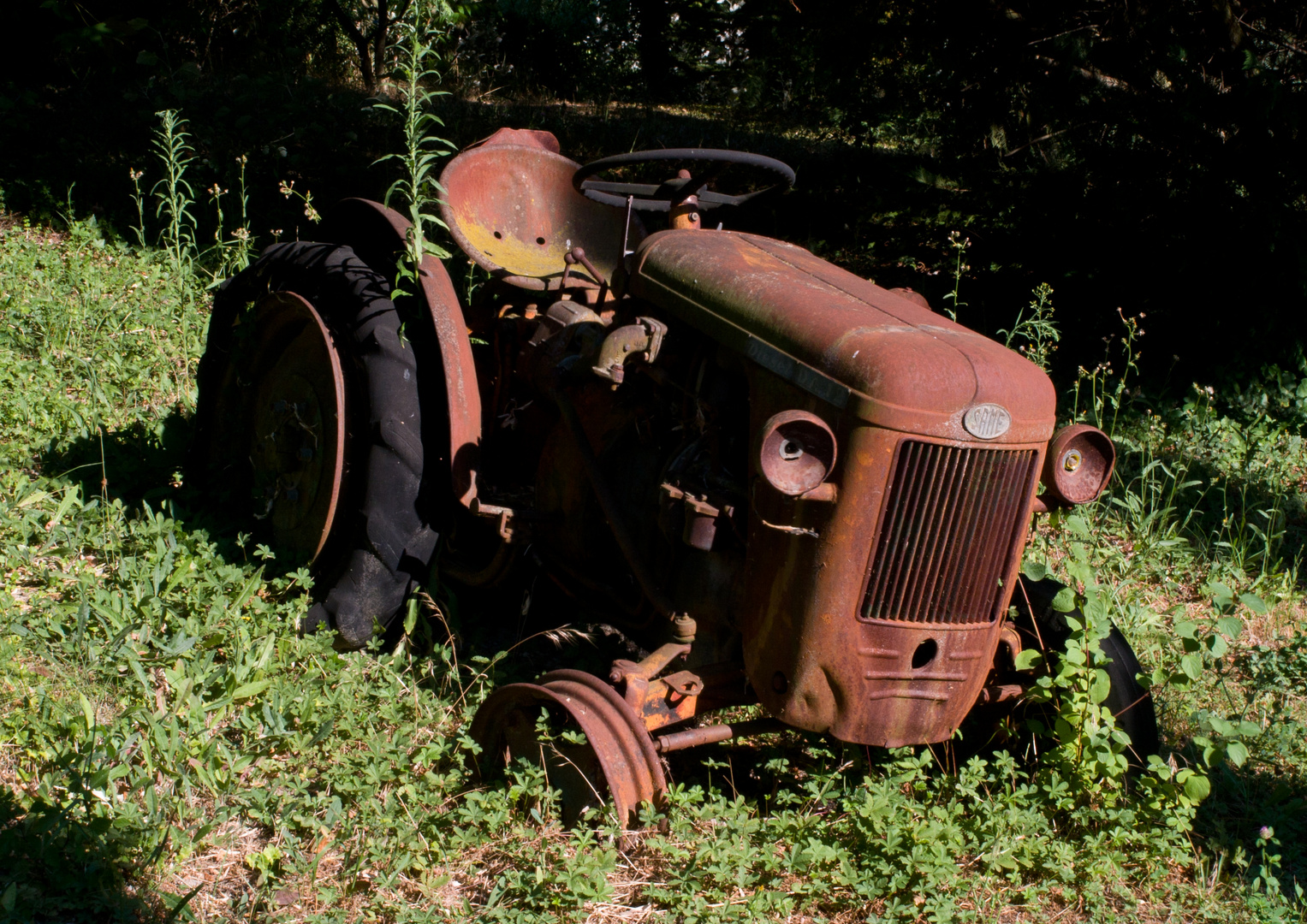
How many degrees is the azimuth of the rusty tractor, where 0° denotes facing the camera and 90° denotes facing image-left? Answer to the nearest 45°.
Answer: approximately 315°

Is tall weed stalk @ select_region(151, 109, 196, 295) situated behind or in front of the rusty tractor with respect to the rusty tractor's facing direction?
behind
